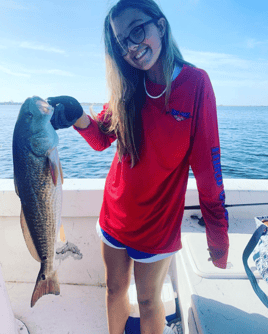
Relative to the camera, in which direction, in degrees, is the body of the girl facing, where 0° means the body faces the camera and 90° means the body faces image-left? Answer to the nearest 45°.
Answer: approximately 0°
